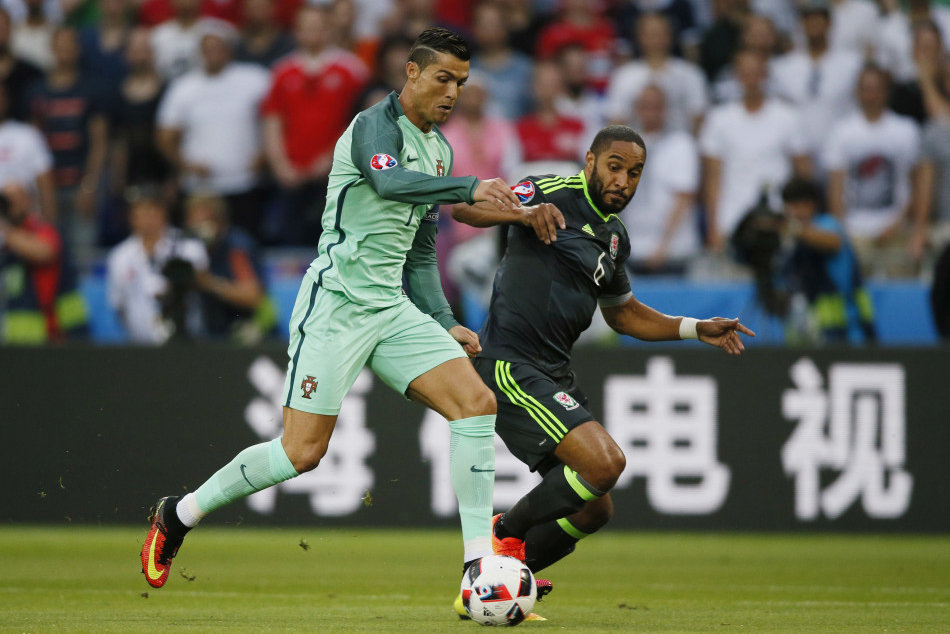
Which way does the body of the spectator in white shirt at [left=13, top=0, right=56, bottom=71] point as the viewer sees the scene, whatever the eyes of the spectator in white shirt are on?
toward the camera

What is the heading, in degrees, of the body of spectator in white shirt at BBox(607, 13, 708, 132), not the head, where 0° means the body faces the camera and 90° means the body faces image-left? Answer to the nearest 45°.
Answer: approximately 0°

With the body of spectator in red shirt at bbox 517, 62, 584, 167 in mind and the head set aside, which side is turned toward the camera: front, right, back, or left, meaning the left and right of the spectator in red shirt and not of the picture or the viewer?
front

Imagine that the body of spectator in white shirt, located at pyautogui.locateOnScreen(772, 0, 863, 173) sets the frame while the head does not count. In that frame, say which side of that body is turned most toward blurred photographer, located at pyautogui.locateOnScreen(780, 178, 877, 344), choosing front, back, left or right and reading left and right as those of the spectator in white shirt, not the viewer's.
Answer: front

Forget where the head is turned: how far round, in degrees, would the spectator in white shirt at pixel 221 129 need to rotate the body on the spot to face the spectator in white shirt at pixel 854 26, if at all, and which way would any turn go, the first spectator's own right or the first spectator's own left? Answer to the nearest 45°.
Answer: approximately 90° to the first spectator's own left

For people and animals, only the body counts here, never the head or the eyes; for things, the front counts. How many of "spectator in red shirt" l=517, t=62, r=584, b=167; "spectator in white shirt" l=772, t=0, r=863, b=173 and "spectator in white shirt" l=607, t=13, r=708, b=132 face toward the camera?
3

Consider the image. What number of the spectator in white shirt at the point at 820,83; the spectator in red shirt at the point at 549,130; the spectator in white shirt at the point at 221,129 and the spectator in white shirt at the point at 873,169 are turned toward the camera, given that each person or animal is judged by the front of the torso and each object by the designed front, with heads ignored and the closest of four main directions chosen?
4

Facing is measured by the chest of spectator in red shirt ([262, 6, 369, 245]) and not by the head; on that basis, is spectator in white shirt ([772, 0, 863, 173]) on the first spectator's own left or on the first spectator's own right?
on the first spectator's own left

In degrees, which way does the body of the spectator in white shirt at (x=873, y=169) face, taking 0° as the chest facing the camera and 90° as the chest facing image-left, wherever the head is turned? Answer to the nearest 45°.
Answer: approximately 0°

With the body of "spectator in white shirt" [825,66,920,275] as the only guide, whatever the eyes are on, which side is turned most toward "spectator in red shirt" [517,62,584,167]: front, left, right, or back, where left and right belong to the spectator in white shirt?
right

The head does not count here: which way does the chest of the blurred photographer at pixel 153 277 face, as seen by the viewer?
toward the camera

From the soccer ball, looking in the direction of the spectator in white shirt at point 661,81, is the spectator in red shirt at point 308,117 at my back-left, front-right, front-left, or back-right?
front-left

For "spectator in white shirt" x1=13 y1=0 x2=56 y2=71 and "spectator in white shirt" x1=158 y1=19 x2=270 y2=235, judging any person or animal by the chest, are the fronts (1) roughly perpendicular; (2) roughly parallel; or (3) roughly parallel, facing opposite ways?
roughly parallel

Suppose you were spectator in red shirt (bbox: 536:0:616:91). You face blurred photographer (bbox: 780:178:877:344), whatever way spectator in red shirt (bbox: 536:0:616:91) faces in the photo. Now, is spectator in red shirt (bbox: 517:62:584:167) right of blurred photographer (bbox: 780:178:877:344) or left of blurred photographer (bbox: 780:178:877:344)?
right

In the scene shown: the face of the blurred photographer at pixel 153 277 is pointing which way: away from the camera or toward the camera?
toward the camera

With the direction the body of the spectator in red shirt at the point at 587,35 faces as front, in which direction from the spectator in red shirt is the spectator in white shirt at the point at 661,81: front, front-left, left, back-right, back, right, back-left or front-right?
front-left

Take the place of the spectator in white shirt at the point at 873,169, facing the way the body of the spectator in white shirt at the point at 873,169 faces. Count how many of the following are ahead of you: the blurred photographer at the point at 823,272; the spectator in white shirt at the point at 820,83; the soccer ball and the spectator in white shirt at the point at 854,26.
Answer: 2

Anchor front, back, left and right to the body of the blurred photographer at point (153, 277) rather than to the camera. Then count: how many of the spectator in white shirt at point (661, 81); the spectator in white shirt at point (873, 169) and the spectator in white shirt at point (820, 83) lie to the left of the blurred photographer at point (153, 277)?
3
